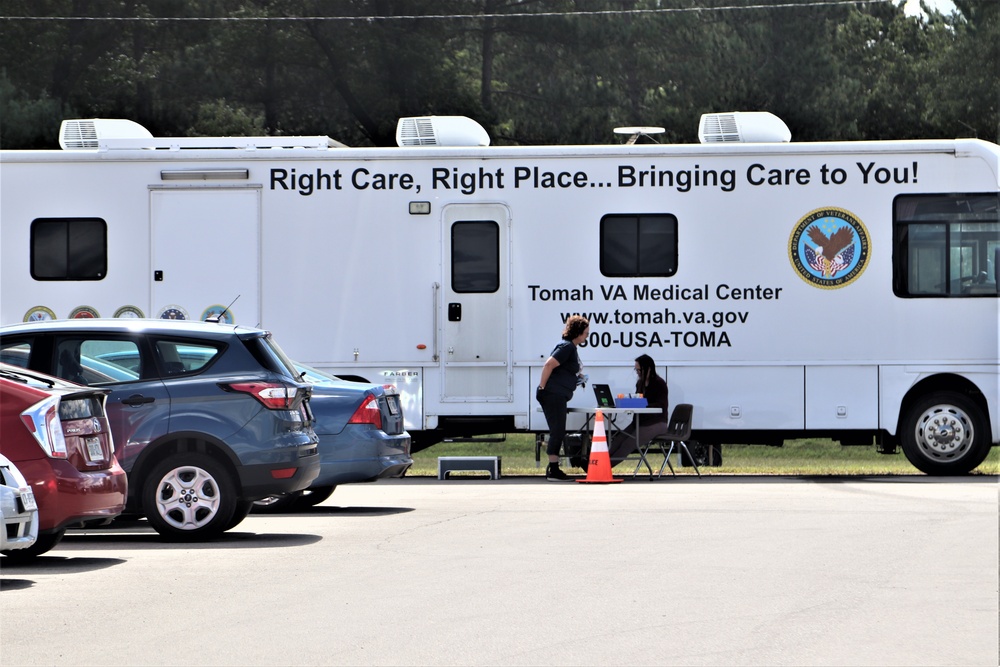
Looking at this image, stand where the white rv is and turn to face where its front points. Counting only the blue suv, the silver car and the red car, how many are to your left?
0

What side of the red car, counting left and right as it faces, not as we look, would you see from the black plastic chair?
right

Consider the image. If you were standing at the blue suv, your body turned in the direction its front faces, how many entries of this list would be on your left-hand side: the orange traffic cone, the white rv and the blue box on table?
0

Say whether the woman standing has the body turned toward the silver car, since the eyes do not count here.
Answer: no

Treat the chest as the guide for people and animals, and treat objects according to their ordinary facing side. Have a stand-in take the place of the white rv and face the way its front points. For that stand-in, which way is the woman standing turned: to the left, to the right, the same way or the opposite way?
the same way

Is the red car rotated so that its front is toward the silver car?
no

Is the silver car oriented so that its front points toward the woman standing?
no

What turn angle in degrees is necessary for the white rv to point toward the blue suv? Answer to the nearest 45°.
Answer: approximately 135° to its right

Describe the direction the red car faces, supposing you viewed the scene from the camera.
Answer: facing away from the viewer and to the left of the viewer

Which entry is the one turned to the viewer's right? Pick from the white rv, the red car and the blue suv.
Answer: the white rv

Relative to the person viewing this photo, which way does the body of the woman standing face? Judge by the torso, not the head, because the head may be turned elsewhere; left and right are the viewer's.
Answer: facing to the right of the viewer

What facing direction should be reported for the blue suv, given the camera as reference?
facing to the left of the viewer
